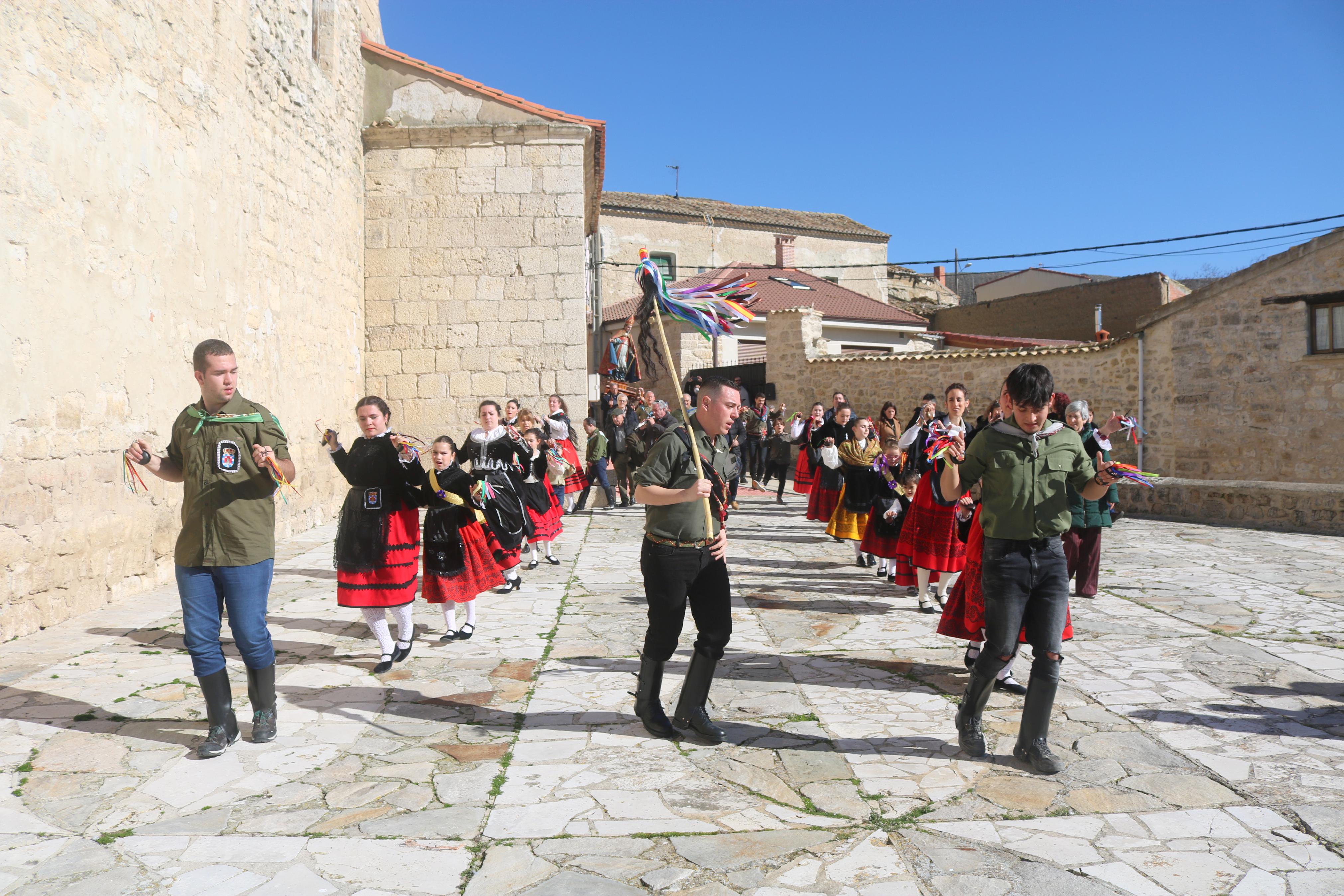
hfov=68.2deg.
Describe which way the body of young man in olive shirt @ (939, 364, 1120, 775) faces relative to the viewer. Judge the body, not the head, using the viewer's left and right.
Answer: facing the viewer

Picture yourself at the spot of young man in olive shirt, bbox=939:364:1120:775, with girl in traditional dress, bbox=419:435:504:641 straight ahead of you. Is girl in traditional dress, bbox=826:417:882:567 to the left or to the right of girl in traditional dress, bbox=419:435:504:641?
right

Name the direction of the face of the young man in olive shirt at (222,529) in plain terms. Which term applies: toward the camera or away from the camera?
toward the camera

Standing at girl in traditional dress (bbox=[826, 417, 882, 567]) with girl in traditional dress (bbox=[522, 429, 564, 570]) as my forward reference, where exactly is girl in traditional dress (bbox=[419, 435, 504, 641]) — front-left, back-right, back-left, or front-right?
front-left

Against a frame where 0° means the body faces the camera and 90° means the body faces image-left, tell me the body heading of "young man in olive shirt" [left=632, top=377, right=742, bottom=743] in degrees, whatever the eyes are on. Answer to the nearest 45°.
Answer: approximately 315°

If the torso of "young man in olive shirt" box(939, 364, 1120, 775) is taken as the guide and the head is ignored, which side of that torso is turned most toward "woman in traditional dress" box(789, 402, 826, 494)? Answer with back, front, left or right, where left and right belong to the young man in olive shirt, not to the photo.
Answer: back

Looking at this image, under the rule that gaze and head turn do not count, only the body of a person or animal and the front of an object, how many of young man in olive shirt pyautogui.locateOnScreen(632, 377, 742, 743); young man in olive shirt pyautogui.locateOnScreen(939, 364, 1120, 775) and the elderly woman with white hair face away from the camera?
0

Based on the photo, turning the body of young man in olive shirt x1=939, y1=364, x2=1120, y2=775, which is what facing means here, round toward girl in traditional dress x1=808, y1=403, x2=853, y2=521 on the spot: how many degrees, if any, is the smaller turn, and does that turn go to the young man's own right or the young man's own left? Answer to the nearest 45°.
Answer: approximately 180°

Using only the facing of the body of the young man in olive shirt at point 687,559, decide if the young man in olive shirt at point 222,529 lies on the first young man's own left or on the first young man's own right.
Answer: on the first young man's own right

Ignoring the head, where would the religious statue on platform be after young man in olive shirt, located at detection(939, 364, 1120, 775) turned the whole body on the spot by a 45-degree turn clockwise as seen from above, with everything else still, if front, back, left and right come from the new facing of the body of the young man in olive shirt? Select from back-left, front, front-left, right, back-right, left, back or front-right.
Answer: right

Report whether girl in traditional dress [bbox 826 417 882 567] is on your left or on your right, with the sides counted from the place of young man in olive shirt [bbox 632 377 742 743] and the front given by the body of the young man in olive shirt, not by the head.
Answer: on your left

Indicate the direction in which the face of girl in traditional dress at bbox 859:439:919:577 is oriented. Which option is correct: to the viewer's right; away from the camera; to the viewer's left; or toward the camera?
toward the camera

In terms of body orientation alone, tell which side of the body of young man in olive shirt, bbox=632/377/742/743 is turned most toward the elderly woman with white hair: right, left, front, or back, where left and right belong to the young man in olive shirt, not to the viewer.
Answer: left

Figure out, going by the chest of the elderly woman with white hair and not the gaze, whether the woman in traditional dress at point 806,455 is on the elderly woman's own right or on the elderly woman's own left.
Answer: on the elderly woman's own right

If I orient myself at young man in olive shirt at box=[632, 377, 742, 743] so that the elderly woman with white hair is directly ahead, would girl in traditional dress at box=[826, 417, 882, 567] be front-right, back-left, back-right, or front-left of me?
front-left

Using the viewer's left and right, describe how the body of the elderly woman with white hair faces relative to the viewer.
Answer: facing the viewer and to the left of the viewer

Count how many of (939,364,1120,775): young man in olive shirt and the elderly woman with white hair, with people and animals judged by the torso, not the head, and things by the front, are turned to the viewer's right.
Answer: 0

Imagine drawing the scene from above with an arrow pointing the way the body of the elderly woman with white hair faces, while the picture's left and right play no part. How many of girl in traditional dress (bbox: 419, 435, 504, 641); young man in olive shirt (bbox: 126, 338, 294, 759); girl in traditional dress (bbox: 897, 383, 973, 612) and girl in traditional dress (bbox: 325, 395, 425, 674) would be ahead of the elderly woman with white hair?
4

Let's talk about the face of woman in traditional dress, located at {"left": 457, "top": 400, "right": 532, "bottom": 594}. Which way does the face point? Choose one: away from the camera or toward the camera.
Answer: toward the camera

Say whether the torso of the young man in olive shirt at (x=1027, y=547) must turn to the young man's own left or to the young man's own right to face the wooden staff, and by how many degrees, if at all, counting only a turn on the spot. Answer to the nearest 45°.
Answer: approximately 90° to the young man's own right
